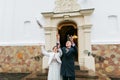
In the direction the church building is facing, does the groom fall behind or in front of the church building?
in front

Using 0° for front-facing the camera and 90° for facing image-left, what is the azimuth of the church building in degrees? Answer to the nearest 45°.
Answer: approximately 0°

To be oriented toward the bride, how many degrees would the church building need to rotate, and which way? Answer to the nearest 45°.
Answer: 0° — it already faces them
